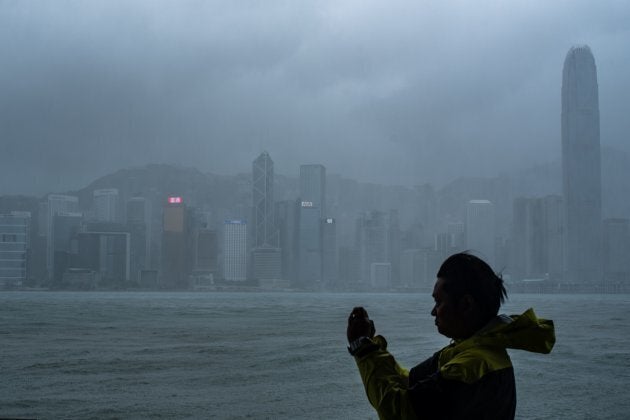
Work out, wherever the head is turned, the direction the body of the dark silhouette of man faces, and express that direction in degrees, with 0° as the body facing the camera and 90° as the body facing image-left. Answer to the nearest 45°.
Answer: approximately 90°

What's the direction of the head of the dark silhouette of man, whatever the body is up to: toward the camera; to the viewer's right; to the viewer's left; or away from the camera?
to the viewer's left
